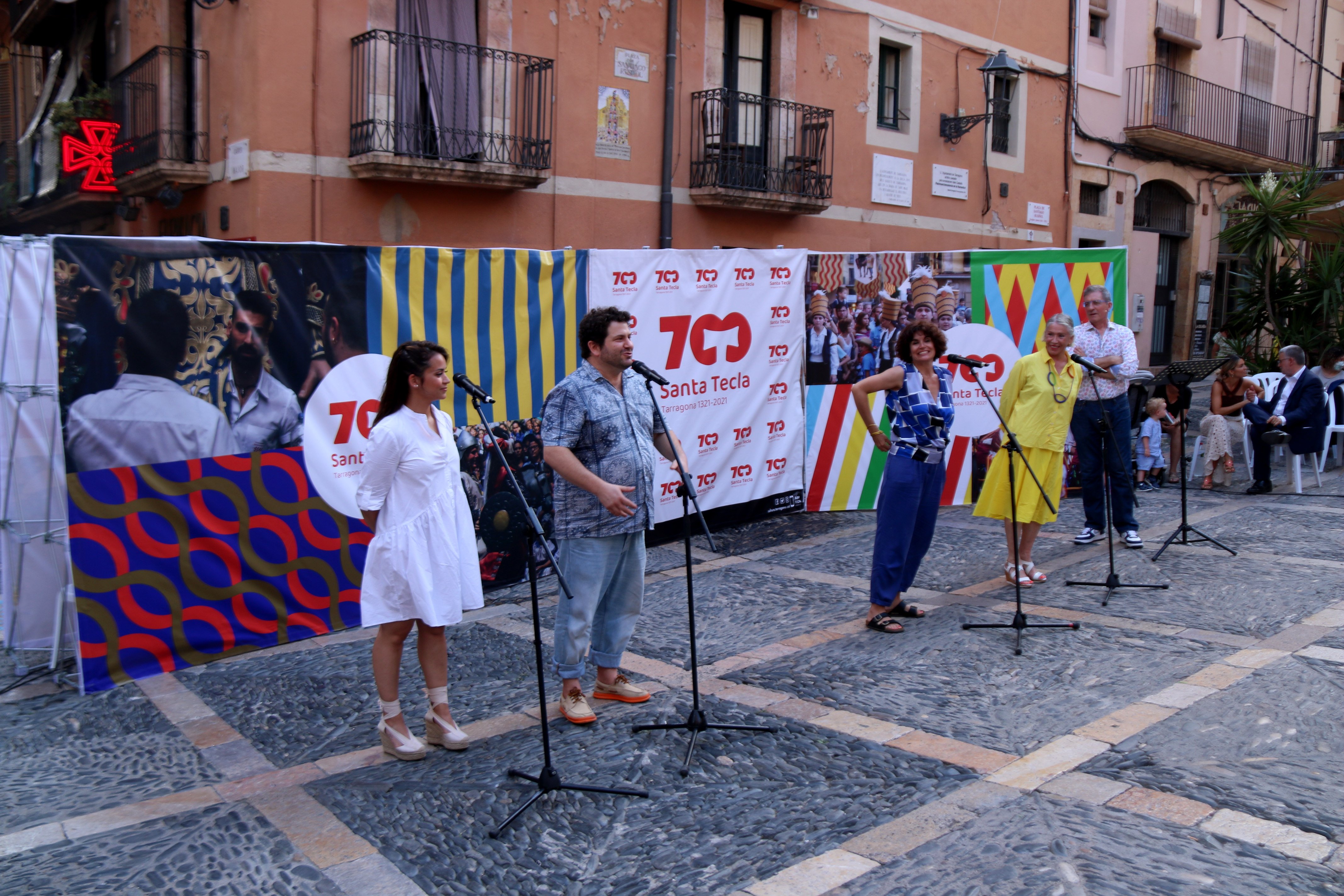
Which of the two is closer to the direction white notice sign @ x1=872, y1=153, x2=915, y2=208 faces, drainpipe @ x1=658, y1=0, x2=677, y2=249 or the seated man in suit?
the seated man in suit

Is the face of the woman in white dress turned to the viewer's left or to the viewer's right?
to the viewer's right

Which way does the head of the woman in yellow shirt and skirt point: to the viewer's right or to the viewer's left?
to the viewer's left

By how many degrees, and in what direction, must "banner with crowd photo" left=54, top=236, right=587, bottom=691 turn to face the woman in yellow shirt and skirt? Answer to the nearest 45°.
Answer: approximately 45° to its left

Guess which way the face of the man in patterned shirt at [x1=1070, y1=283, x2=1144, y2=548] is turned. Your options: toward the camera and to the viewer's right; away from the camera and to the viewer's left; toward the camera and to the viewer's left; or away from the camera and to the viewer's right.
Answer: toward the camera and to the viewer's left

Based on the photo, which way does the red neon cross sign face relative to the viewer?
toward the camera

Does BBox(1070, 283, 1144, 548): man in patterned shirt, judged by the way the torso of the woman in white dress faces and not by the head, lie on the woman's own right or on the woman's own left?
on the woman's own left

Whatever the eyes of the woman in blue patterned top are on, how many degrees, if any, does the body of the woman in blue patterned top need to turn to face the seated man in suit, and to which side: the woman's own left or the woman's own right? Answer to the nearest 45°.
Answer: approximately 90° to the woman's own left

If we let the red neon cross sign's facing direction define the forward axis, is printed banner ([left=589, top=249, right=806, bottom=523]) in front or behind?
in front

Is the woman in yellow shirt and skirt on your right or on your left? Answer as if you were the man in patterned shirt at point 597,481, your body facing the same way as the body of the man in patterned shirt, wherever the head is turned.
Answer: on your left

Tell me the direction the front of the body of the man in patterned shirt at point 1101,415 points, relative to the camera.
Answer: toward the camera

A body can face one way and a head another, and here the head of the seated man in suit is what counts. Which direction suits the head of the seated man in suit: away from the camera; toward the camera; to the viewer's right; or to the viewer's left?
to the viewer's left

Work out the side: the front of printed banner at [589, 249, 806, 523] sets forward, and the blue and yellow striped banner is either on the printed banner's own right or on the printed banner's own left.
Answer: on the printed banner's own right

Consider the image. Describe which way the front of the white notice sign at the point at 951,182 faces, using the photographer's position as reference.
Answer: facing the viewer and to the right of the viewer

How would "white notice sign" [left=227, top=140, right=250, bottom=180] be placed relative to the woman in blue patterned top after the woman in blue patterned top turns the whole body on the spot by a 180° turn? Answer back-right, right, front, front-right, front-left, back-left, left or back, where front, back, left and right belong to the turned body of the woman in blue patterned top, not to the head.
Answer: front

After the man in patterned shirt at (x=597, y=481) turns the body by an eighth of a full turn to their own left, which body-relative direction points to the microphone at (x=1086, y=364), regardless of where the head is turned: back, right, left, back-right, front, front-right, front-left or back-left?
front-left

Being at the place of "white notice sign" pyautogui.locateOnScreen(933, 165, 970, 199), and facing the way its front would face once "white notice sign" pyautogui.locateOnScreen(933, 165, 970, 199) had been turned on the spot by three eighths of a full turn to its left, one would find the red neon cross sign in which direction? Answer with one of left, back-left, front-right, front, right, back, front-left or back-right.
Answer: back-left
